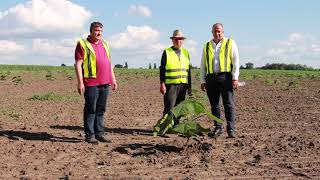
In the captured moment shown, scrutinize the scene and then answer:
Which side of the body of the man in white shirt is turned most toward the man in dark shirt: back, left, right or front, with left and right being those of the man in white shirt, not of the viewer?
right

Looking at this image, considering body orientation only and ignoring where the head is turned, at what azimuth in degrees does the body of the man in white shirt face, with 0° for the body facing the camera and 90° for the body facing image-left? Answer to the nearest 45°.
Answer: approximately 0°

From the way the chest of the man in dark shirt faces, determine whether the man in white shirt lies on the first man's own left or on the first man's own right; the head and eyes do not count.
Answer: on the first man's own left

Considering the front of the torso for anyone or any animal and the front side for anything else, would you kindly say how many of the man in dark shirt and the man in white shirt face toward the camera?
2
